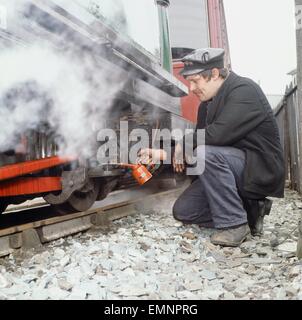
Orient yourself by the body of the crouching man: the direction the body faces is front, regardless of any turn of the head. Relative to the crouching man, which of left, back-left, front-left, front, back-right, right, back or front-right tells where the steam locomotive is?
front

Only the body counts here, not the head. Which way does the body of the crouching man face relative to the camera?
to the viewer's left

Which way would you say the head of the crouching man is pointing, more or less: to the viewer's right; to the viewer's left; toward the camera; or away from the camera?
to the viewer's left
